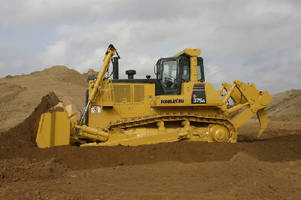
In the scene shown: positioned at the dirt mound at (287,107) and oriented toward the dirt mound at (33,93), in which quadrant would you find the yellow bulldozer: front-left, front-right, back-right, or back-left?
front-left

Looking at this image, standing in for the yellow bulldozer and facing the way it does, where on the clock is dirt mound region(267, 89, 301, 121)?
The dirt mound is roughly at 4 o'clock from the yellow bulldozer.

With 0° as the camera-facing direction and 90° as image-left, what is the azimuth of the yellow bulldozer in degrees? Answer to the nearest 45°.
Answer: approximately 90°

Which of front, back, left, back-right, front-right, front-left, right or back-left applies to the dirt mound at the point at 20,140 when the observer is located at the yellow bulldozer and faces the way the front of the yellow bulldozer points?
front

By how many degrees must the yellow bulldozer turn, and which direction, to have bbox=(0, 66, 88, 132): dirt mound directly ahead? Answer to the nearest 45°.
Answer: approximately 45° to its right

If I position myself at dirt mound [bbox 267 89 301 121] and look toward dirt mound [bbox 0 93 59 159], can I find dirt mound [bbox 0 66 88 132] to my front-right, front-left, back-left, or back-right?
front-right
